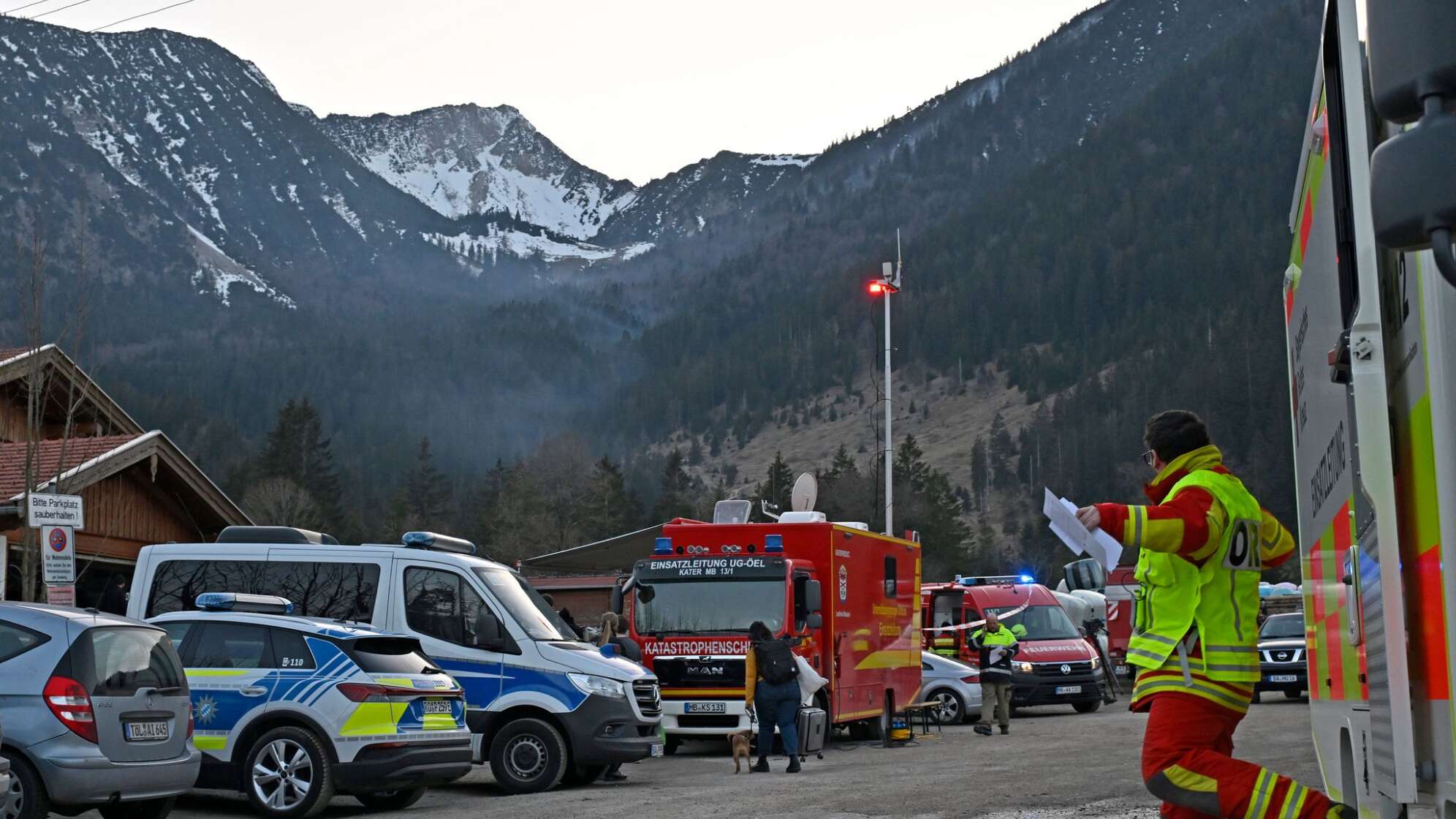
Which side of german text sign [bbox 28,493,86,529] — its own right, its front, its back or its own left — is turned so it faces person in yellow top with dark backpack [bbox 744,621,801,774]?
left

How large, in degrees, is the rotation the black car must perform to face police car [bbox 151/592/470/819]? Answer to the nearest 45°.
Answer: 0° — it already faces it

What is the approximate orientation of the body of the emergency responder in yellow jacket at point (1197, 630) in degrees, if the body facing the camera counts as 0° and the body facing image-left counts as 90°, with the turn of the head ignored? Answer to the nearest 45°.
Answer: approximately 90°

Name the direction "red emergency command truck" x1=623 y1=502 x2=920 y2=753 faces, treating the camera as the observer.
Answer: facing the viewer and to the left of the viewer

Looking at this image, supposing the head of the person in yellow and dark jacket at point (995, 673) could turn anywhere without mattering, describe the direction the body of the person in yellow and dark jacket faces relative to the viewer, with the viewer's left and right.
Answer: facing the viewer

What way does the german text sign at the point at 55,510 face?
toward the camera

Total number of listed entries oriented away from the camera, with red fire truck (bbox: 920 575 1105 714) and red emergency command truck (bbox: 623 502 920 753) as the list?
0

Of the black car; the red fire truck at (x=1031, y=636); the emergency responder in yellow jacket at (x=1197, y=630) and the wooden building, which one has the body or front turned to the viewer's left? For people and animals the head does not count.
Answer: the emergency responder in yellow jacket

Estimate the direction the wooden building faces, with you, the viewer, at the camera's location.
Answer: facing the viewer and to the right of the viewer

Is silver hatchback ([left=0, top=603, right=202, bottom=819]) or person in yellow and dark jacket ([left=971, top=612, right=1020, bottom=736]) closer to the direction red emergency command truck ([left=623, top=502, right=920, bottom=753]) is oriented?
the silver hatchback

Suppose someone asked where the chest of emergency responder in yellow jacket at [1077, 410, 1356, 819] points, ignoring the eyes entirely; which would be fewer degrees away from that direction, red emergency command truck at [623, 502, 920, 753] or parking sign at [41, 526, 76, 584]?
the parking sign

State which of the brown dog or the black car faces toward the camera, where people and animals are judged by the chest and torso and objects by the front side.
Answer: the black car

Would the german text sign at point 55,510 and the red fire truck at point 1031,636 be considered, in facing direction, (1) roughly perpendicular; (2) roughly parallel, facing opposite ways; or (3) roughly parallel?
roughly parallel
